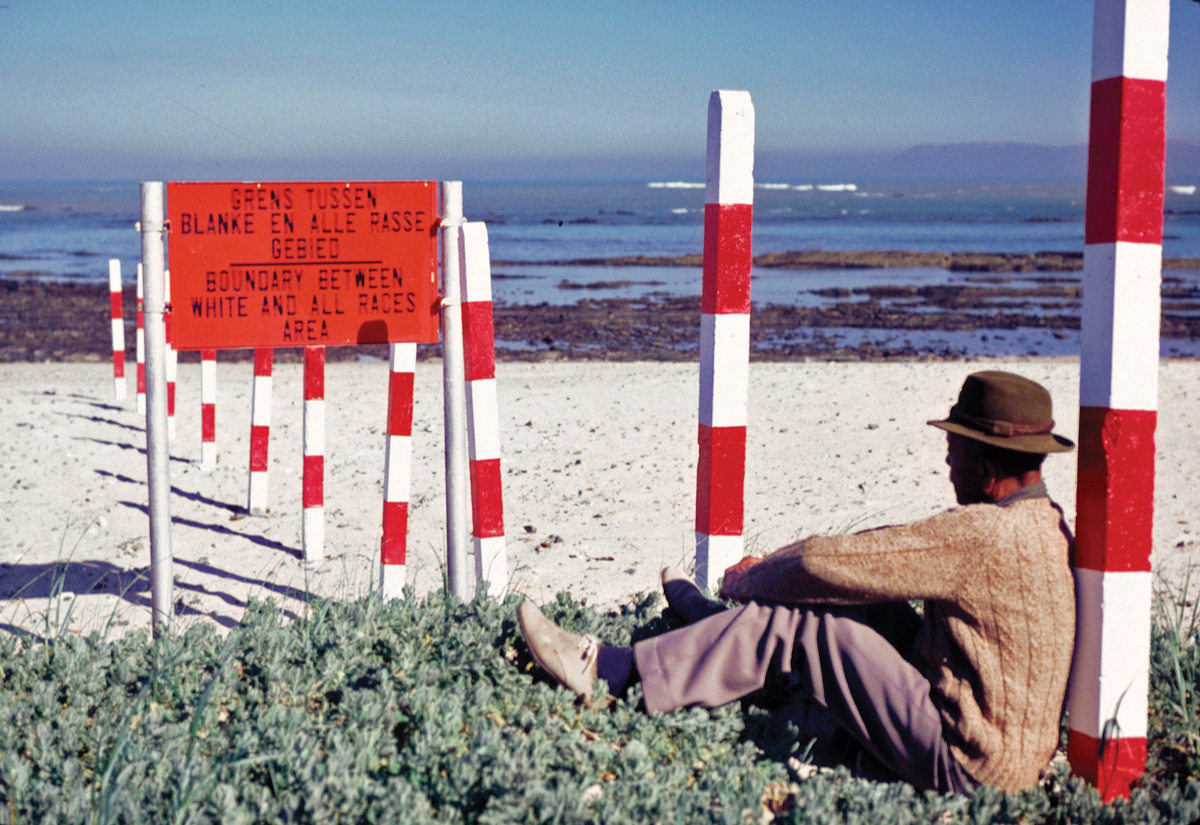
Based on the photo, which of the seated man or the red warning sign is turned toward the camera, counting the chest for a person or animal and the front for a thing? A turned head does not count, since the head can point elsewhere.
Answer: the red warning sign

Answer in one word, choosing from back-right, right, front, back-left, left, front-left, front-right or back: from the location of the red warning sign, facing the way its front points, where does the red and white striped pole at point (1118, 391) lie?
front-left

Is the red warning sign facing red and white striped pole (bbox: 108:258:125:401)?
no

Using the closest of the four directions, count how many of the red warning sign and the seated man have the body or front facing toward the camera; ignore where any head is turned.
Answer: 1

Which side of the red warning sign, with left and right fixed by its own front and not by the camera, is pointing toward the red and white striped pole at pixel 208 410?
back

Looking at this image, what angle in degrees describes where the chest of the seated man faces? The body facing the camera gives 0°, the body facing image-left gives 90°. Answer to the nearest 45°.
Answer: approximately 135°

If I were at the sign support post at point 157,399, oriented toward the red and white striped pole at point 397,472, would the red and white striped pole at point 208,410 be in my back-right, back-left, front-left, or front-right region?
front-left

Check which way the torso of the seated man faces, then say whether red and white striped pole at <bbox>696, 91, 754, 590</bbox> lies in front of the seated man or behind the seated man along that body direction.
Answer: in front

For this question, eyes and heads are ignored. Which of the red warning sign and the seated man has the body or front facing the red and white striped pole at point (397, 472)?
the seated man

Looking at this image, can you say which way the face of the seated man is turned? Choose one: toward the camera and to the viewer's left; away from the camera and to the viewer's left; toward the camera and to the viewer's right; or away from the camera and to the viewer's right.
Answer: away from the camera and to the viewer's left

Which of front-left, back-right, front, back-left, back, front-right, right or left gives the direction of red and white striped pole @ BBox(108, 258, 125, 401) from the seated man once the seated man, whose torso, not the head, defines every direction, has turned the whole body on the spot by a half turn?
back

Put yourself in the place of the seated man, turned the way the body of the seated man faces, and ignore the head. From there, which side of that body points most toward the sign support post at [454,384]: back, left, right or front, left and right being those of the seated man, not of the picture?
front

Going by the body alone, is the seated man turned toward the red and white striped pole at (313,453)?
yes

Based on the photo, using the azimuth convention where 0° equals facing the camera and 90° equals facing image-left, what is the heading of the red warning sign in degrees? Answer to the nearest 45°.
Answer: approximately 0°

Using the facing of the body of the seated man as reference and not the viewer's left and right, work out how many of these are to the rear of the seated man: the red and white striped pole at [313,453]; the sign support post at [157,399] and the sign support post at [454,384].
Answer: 0
